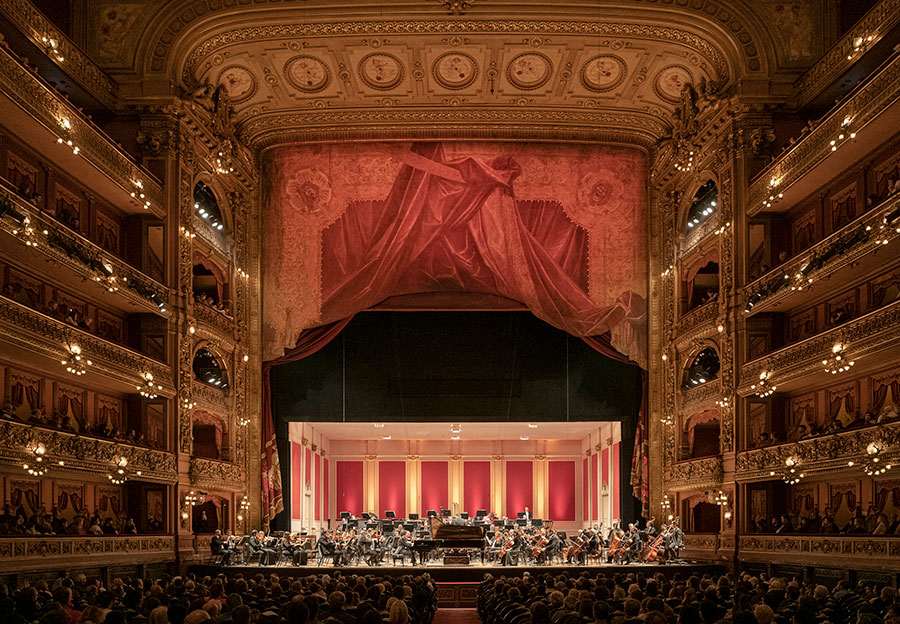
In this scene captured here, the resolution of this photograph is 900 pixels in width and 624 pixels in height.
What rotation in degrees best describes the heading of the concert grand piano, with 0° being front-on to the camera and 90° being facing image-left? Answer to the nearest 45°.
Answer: approximately 90°

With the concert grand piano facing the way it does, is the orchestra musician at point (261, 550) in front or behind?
in front

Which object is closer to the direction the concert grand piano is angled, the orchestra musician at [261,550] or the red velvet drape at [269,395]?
the orchestra musician

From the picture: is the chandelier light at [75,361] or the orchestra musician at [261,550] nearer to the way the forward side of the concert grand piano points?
the orchestra musician

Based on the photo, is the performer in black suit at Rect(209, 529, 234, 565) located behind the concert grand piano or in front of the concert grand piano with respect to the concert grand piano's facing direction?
in front

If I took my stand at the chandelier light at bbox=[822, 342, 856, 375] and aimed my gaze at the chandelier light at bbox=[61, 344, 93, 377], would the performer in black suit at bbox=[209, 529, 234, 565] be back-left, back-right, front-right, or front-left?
front-right
